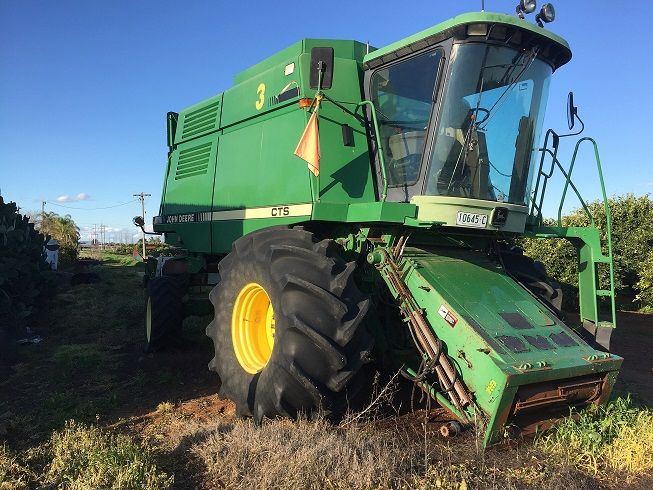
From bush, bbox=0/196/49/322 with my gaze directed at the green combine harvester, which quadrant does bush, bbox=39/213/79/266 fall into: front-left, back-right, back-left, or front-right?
back-left

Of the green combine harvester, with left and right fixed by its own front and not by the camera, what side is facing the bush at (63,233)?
back

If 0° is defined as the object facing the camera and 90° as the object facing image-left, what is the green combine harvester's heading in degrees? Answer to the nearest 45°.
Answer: approximately 315°

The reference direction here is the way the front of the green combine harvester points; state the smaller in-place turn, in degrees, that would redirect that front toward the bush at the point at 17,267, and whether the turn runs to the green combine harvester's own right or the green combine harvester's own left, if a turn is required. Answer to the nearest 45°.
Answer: approximately 180°

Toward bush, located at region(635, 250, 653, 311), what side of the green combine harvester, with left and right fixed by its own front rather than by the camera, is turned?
left

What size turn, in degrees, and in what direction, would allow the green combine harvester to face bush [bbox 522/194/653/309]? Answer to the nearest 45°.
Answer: approximately 90° to its left
